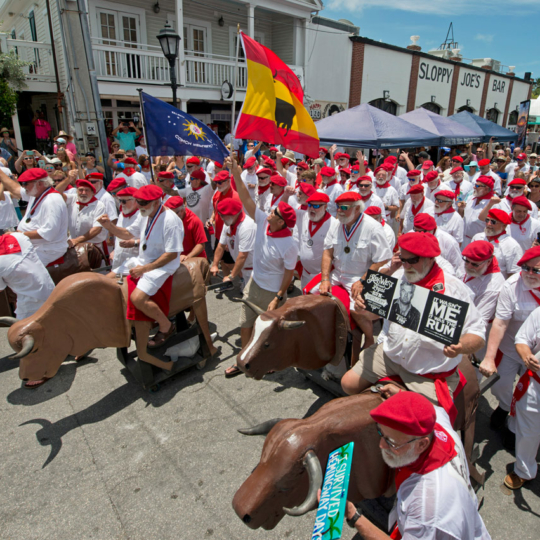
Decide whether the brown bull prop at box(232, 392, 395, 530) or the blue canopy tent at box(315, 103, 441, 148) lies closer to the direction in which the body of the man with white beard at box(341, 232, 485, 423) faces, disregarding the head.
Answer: the brown bull prop

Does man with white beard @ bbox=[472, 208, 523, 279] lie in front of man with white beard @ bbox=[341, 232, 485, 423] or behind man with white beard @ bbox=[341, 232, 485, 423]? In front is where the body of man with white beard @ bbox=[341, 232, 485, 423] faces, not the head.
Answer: behind

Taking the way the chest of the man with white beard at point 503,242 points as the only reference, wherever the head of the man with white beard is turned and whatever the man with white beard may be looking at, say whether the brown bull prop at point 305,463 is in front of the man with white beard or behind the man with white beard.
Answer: in front

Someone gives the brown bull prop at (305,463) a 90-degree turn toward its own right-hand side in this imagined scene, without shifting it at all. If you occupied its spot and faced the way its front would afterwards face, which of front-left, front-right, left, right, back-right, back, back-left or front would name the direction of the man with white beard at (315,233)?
front-right

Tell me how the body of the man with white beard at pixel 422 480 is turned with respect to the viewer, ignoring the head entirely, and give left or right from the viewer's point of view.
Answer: facing to the left of the viewer

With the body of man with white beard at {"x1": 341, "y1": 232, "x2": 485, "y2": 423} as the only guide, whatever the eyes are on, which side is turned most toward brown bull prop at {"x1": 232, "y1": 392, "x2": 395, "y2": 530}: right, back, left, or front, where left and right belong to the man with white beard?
front

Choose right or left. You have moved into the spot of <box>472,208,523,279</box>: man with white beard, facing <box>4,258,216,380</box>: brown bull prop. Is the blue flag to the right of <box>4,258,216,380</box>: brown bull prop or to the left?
right

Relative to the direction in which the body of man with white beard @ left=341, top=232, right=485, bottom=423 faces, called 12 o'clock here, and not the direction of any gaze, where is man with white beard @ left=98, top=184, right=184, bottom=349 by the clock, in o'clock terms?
man with white beard @ left=98, top=184, right=184, bottom=349 is roughly at 2 o'clock from man with white beard @ left=341, top=232, right=485, bottom=423.

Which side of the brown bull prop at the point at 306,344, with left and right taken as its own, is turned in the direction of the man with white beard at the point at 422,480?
left

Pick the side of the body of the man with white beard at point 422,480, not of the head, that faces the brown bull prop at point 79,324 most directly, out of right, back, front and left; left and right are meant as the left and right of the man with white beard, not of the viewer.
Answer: front
